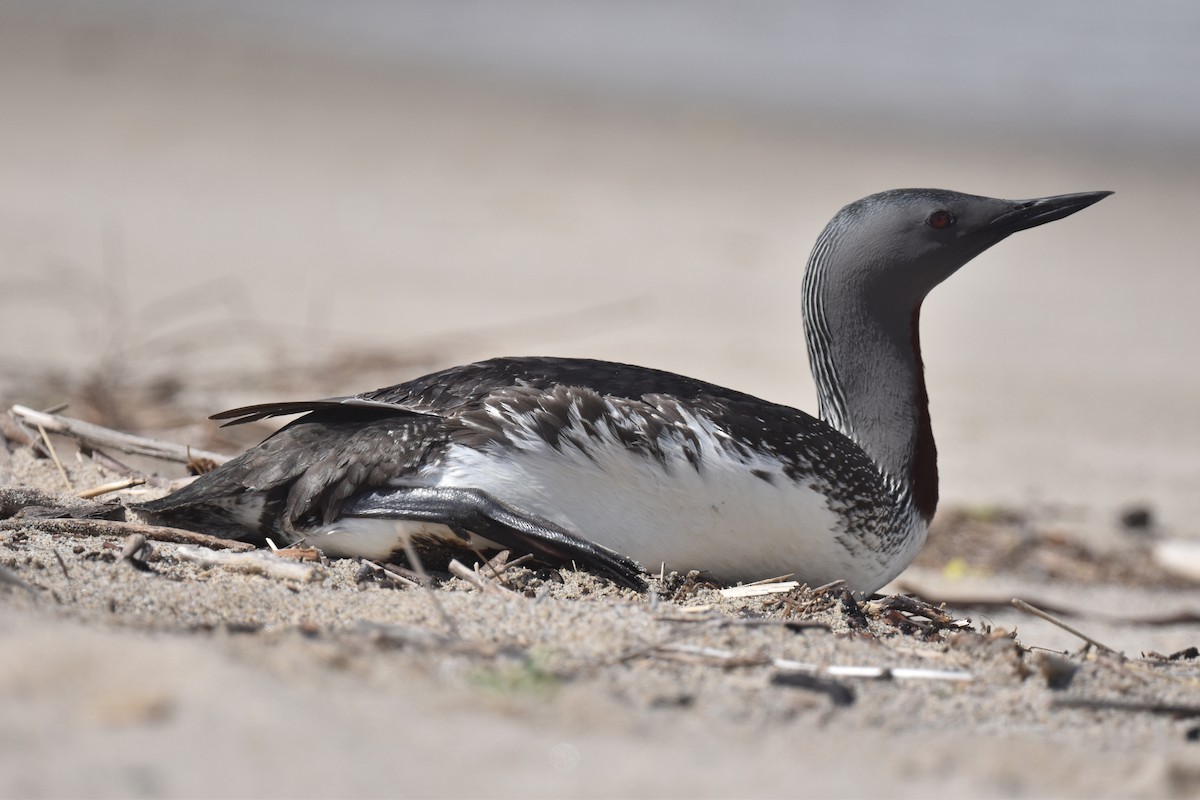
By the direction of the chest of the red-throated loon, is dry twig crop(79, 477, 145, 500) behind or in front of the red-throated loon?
behind

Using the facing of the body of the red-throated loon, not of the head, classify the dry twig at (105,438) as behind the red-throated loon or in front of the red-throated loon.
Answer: behind

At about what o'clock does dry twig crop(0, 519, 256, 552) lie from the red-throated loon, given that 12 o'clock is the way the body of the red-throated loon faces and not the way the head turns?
The dry twig is roughly at 6 o'clock from the red-throated loon.

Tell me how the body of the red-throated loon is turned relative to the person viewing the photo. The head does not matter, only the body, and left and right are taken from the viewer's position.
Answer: facing to the right of the viewer

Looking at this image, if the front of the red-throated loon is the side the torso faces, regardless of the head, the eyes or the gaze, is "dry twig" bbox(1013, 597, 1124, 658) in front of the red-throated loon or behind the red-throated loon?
in front

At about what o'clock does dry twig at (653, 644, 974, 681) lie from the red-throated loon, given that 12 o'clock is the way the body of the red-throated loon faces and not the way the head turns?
The dry twig is roughly at 2 o'clock from the red-throated loon.
